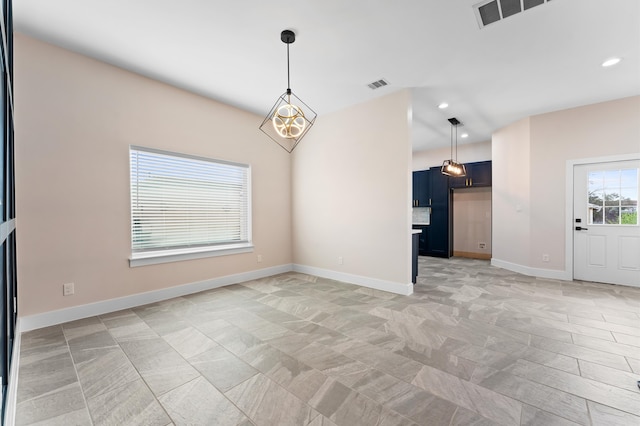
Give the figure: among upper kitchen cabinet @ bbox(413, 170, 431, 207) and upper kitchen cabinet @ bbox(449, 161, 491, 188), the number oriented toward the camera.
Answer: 2

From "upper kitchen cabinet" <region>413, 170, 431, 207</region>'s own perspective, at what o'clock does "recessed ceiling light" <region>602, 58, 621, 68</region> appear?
The recessed ceiling light is roughly at 11 o'clock from the upper kitchen cabinet.

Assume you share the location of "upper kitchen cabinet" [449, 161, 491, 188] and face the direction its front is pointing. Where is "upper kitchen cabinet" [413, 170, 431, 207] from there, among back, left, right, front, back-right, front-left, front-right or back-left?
right

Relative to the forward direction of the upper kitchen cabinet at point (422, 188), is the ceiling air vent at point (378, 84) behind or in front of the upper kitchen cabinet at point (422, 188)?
in front

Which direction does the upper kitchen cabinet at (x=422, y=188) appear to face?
toward the camera

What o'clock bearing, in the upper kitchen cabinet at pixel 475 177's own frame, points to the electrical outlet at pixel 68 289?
The electrical outlet is roughly at 1 o'clock from the upper kitchen cabinet.

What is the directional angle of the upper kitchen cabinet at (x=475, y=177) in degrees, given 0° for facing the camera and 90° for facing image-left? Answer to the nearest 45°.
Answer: approximately 0°

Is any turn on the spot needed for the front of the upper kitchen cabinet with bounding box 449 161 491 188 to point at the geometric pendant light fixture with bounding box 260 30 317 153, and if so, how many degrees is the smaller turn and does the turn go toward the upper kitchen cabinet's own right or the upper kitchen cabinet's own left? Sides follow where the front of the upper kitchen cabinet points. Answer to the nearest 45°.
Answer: approximately 45° to the upper kitchen cabinet's own right

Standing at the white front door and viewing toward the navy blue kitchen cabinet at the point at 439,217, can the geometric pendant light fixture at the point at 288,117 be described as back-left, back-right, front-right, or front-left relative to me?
front-left
